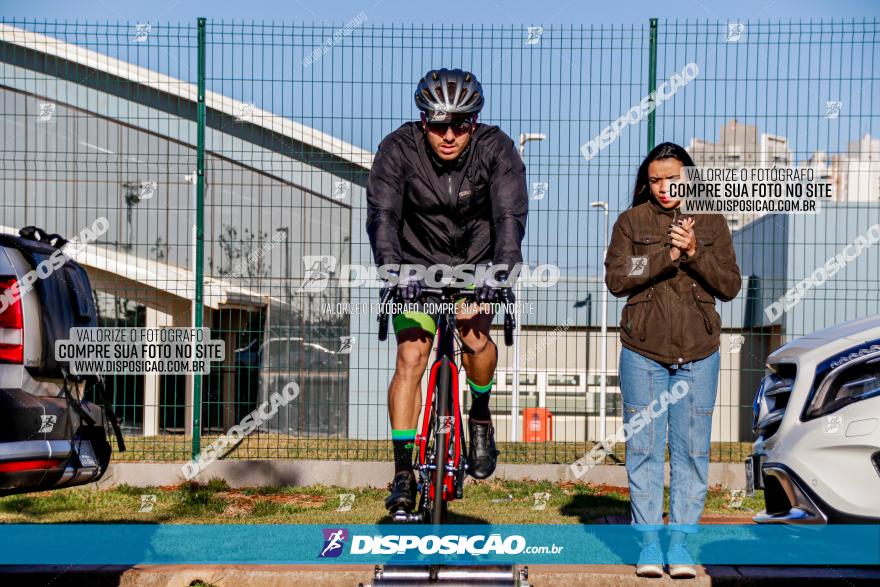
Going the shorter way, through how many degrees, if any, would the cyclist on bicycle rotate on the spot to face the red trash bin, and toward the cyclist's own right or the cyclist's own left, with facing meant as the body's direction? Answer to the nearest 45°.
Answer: approximately 180°

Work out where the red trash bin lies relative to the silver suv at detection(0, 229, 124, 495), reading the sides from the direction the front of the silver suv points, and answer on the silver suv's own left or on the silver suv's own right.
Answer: on the silver suv's own right

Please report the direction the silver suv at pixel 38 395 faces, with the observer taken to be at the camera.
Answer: facing away from the viewer and to the left of the viewer

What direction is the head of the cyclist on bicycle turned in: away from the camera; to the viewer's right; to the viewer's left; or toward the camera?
toward the camera

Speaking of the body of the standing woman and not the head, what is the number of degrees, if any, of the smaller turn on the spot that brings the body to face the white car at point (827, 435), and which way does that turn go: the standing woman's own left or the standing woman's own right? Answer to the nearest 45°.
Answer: approximately 45° to the standing woman's own left

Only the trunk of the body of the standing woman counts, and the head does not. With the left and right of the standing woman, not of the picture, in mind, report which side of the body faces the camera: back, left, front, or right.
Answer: front

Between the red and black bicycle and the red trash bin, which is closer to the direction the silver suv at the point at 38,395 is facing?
the red trash bin

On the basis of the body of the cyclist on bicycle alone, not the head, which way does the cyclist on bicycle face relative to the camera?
toward the camera

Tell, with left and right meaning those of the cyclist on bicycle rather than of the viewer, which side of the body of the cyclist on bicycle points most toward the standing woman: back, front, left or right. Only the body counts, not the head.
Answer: left

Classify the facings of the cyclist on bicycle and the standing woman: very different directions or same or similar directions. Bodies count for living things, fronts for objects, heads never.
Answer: same or similar directions

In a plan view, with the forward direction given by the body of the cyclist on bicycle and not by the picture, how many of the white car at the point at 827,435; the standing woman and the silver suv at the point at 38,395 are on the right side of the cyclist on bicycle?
1

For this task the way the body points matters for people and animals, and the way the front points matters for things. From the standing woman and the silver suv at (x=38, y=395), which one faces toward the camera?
the standing woman

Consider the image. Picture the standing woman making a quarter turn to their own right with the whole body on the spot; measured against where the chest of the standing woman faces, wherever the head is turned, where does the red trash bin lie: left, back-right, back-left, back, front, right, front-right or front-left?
right
